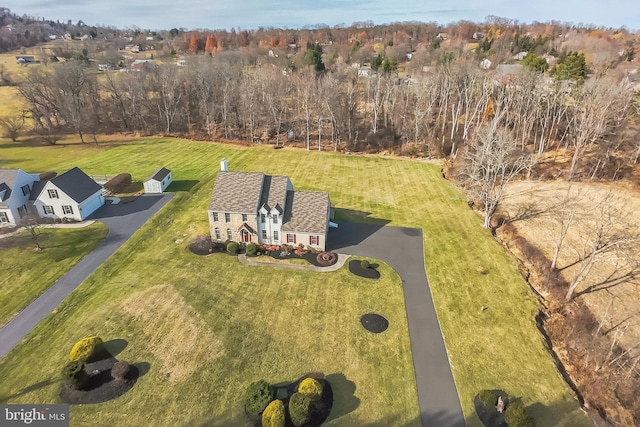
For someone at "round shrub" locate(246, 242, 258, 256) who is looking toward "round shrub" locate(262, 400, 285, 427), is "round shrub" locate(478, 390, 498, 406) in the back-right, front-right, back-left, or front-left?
front-left

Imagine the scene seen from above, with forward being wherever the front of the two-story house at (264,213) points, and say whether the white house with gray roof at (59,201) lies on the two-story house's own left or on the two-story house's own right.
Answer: on the two-story house's own right

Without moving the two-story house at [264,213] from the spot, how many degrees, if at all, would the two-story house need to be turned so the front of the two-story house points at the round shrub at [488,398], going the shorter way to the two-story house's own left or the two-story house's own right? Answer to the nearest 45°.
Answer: approximately 45° to the two-story house's own left

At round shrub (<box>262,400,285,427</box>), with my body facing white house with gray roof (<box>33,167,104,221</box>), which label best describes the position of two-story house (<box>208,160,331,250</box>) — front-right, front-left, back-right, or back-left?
front-right

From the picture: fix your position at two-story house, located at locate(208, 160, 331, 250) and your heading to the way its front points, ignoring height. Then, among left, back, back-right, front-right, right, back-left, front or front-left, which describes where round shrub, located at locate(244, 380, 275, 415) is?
front

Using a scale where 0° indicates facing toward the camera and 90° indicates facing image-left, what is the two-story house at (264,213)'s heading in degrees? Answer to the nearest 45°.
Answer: approximately 0°

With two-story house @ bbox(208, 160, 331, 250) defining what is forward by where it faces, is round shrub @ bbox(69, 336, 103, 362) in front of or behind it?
in front

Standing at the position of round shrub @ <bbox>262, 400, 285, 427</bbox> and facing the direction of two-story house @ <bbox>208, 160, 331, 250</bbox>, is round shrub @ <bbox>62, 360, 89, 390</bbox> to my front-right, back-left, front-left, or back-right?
front-left

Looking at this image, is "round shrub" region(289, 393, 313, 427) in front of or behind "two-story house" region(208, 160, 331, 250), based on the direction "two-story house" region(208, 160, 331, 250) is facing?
in front

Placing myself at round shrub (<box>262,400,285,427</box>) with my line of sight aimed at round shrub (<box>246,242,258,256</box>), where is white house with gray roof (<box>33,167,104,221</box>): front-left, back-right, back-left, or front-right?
front-left

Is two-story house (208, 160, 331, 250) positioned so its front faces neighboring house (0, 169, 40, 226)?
no

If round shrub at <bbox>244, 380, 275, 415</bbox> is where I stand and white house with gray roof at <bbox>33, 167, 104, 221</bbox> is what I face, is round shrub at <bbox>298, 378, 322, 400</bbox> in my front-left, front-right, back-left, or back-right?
back-right

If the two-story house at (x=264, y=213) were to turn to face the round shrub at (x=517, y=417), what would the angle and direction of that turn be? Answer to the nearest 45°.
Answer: approximately 45° to its left

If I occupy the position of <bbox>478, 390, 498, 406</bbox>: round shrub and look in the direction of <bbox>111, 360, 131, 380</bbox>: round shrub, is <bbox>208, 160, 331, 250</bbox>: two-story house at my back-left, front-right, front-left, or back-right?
front-right

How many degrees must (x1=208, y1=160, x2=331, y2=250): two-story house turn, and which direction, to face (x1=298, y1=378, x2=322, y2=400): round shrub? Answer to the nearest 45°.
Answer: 0° — it already faces it

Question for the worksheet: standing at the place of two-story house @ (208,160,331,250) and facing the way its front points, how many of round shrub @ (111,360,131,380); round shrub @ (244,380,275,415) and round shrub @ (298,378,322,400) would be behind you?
0
